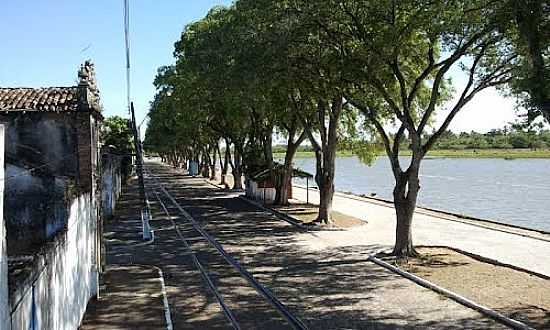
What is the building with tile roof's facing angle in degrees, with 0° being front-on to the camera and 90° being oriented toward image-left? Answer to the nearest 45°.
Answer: approximately 270°

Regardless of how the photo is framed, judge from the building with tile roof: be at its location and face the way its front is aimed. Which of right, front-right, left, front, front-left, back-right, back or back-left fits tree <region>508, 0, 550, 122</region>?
front-right

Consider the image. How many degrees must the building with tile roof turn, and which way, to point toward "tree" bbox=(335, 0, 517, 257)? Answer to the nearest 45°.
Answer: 0° — it already faces it
